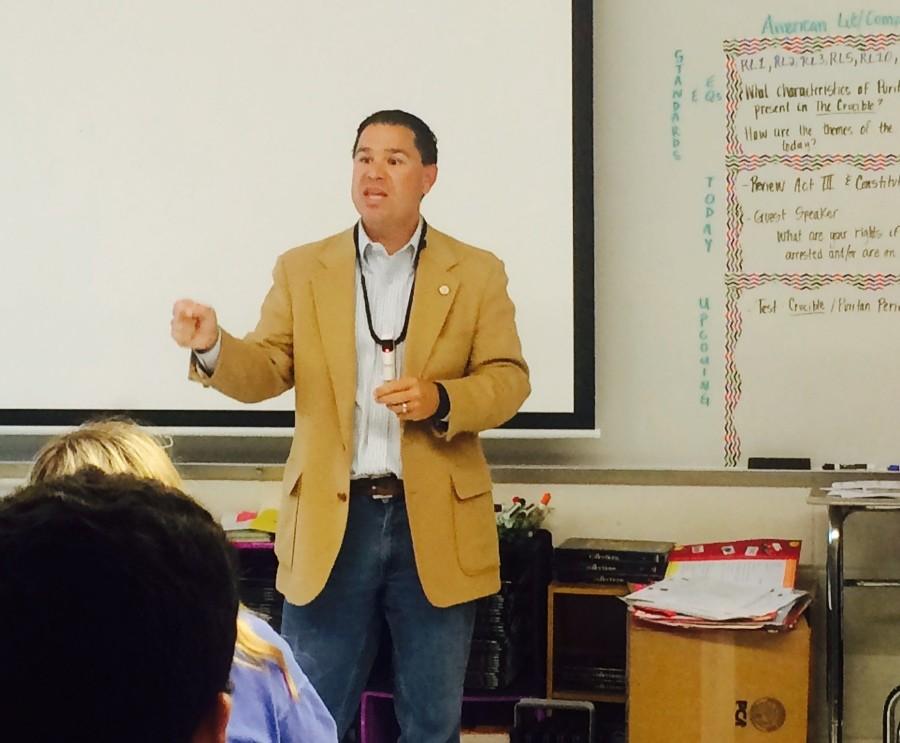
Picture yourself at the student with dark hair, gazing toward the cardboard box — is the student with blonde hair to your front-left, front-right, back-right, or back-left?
front-left

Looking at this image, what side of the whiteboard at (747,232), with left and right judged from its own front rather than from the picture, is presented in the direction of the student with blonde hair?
front

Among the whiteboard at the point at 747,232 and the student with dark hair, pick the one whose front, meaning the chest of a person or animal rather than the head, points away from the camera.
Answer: the student with dark hair

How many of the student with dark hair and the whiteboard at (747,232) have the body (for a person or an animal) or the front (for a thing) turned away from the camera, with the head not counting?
1

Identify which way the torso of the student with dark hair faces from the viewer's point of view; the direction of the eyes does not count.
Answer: away from the camera

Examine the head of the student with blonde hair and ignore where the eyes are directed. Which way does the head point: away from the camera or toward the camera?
away from the camera

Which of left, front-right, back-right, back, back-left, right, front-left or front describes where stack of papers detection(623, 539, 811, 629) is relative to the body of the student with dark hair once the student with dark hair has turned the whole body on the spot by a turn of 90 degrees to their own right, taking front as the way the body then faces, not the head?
front-left

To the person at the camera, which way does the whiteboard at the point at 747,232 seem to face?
facing the viewer
